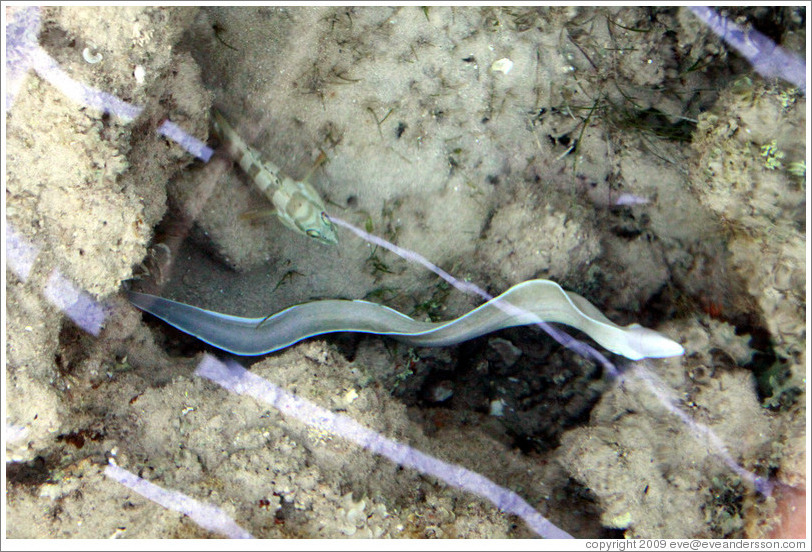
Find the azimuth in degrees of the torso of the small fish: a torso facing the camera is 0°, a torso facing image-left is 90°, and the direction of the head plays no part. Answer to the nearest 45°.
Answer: approximately 315°

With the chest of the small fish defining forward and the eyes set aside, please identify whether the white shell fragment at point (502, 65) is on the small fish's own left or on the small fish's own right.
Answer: on the small fish's own left
